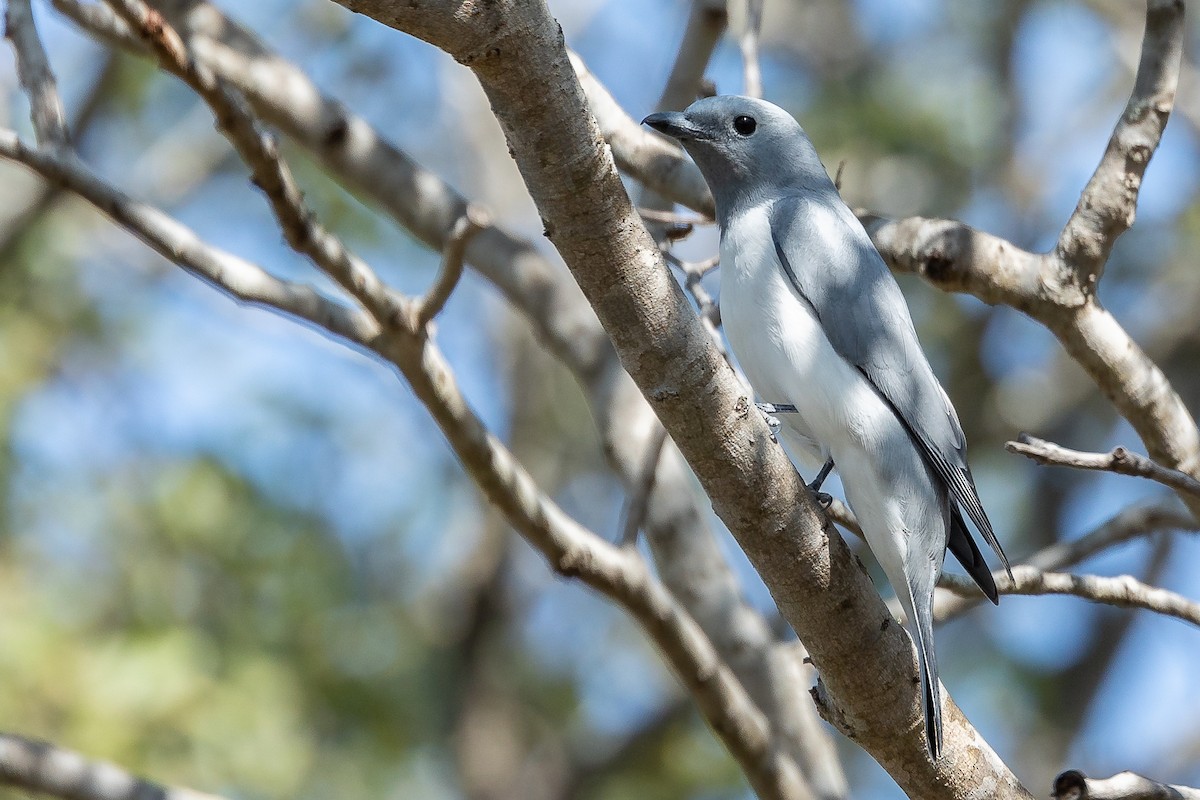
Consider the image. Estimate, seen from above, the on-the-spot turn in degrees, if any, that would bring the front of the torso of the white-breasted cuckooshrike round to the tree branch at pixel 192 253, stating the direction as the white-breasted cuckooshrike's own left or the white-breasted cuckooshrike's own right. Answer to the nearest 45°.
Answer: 0° — it already faces it

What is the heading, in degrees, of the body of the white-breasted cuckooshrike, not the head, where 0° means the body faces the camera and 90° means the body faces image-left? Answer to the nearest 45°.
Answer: approximately 90°

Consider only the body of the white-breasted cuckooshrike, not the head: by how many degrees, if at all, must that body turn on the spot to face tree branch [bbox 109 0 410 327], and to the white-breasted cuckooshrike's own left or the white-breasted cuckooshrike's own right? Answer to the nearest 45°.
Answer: approximately 45° to the white-breasted cuckooshrike's own right
